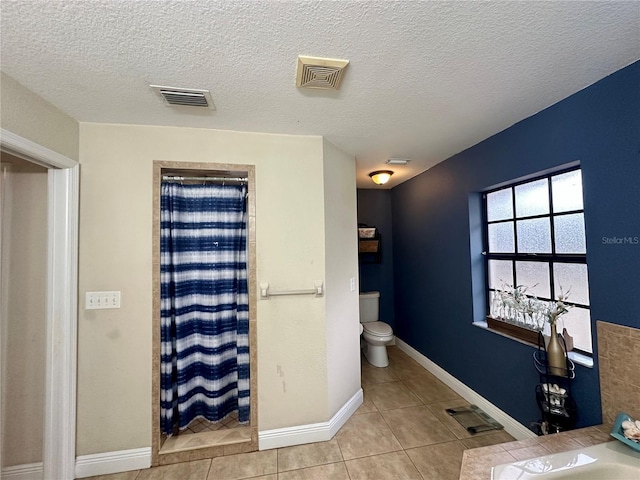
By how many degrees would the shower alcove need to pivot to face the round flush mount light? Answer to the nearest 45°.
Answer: approximately 90° to its left

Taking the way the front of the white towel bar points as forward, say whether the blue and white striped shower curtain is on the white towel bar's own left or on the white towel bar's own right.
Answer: on the white towel bar's own right

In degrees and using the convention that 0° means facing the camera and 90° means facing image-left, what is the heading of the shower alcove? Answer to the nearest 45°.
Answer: approximately 0°

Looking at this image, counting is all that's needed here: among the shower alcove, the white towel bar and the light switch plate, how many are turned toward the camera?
3

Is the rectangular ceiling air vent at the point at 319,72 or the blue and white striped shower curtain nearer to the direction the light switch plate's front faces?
the rectangular ceiling air vent

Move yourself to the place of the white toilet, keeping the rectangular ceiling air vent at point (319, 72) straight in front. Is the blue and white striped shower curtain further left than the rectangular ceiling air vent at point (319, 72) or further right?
right

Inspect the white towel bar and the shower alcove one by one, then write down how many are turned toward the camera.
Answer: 2

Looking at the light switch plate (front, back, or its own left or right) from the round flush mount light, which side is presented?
left
